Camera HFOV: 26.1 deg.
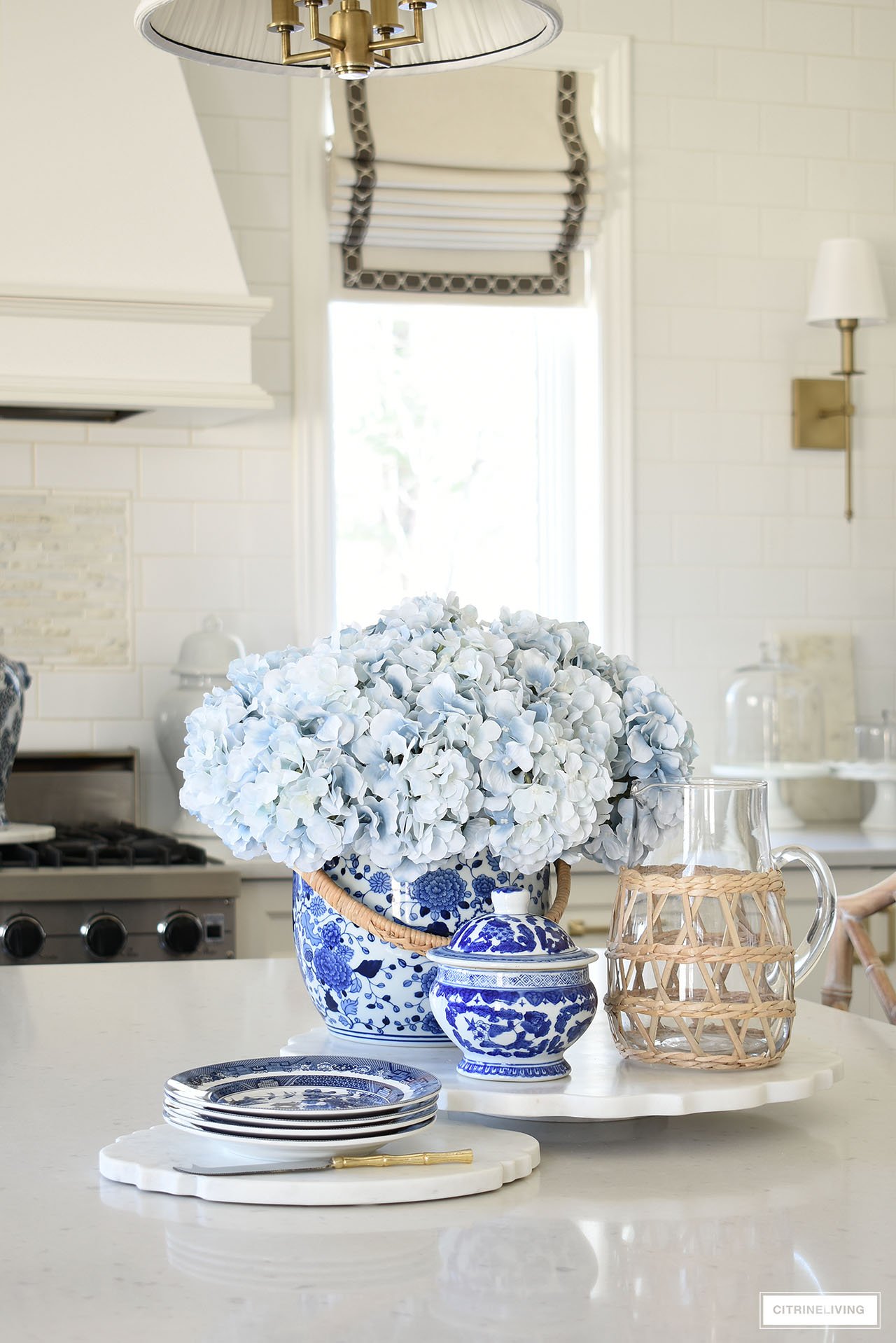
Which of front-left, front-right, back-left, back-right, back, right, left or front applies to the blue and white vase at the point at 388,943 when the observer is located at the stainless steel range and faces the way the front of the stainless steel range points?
front

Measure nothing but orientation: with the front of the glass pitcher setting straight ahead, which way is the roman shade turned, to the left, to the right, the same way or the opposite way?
to the left

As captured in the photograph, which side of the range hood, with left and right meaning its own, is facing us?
front

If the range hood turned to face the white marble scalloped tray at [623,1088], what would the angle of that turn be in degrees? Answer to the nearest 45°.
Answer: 0° — it already faces it

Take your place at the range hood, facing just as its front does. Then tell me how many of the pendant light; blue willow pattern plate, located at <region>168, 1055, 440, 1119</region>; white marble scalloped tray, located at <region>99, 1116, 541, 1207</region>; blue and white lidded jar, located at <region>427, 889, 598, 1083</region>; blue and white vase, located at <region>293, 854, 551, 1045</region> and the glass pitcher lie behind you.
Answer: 0

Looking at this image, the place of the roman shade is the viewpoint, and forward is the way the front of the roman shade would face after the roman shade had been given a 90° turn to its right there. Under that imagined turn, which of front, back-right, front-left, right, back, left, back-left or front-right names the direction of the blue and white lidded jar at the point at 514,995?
left

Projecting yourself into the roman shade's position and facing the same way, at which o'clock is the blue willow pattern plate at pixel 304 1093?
The blue willow pattern plate is roughly at 12 o'clock from the roman shade.

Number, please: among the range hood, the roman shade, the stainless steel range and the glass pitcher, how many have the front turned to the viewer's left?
1

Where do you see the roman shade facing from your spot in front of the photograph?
facing the viewer

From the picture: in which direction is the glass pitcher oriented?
to the viewer's left

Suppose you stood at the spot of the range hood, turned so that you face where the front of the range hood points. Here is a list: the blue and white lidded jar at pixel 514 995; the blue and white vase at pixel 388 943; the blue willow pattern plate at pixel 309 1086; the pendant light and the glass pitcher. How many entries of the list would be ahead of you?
5

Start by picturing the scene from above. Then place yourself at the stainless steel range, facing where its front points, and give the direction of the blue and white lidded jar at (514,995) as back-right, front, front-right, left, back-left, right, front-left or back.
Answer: front

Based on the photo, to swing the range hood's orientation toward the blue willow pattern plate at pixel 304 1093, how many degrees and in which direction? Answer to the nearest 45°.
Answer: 0° — it already faces it

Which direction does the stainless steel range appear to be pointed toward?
toward the camera

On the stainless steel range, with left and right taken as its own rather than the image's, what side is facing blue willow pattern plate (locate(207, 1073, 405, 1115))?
front

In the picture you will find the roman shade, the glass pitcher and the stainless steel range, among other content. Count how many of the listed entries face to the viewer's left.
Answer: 1

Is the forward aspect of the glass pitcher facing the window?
no

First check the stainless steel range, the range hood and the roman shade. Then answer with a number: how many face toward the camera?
3
